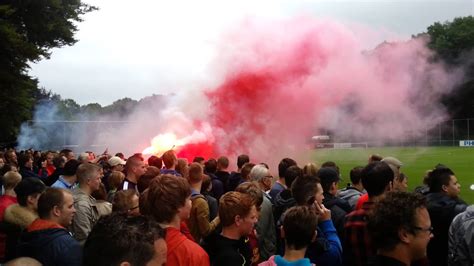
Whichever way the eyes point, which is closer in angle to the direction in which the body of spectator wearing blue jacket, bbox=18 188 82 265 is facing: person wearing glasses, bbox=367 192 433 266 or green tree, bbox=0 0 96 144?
the green tree

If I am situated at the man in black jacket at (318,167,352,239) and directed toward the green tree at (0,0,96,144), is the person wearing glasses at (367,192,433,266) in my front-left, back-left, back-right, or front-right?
back-left

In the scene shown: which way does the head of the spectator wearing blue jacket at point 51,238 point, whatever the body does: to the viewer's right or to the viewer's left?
to the viewer's right

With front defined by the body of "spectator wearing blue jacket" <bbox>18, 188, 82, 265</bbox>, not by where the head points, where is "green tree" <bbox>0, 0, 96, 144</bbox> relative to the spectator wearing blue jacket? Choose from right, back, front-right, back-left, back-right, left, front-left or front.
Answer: front-left

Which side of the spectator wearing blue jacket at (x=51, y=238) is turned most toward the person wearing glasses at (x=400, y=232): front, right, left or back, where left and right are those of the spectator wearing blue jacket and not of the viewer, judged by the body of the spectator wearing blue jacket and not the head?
right
